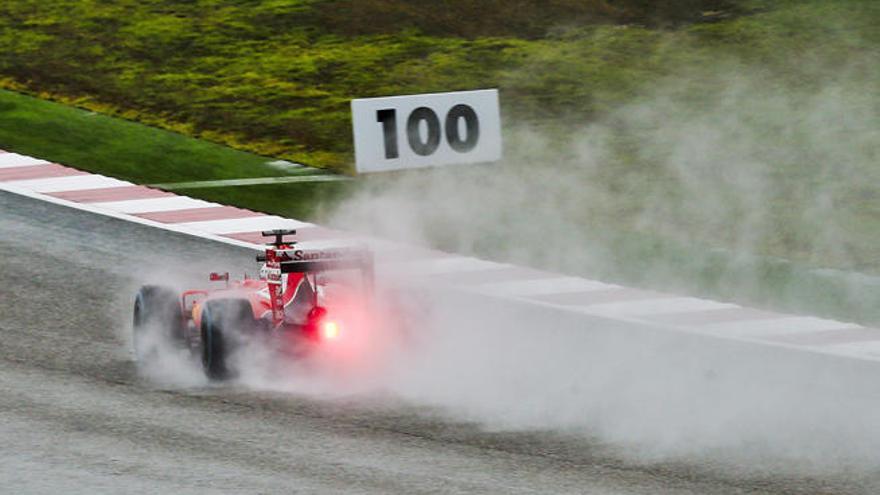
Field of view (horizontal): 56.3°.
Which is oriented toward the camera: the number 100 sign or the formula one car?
the number 100 sign

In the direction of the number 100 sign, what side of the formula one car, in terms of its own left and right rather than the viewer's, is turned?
right

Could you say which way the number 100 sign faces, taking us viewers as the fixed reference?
facing the viewer

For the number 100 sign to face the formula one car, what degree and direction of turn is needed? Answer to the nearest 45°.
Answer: approximately 45° to its right

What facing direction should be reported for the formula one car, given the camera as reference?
facing away from the viewer and to the left of the viewer

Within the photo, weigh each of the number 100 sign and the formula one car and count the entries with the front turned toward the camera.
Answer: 1
